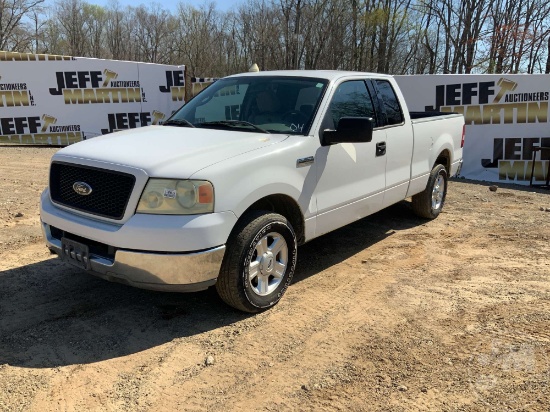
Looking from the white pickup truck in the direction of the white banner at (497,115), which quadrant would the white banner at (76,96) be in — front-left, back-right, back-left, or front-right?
front-left

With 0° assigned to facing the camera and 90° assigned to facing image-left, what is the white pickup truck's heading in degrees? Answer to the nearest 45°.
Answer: approximately 45°

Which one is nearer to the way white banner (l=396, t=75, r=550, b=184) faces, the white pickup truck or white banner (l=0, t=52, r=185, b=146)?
the white pickup truck

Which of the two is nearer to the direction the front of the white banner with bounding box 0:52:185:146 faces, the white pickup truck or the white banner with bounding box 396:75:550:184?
the white pickup truck

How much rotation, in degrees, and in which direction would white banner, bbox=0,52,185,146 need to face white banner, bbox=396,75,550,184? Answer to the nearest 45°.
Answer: approximately 45° to its left

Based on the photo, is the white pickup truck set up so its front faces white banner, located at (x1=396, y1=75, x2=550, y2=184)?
no

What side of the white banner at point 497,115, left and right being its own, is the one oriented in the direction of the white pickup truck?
front

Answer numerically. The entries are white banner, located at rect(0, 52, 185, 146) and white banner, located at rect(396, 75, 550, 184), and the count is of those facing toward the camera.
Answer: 2

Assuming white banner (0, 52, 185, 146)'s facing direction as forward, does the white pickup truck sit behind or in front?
in front

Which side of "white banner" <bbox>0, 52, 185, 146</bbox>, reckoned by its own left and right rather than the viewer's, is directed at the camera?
front

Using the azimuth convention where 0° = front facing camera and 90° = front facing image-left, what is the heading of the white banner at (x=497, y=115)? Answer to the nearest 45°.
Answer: approximately 0°

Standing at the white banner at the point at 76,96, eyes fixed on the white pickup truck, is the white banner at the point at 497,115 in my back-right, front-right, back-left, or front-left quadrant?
front-left

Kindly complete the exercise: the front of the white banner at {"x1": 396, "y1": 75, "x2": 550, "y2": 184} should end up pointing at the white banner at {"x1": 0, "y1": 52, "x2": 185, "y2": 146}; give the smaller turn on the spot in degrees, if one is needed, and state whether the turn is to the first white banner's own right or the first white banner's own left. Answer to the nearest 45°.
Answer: approximately 90° to the first white banner's own right
